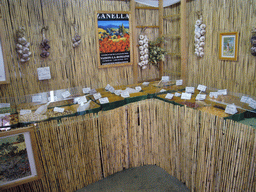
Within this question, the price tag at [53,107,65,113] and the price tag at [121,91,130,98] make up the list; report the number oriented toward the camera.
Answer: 2

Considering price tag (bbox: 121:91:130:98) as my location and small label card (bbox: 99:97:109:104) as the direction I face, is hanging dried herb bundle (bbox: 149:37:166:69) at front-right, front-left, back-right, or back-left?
back-right
